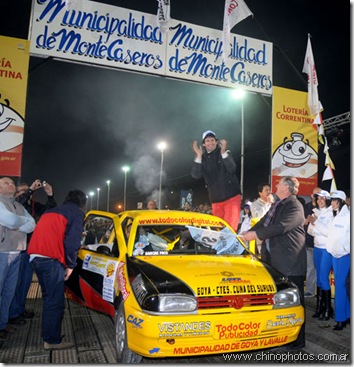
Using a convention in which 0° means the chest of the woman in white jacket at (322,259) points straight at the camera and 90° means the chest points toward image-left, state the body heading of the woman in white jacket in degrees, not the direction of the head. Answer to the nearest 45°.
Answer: approximately 45°

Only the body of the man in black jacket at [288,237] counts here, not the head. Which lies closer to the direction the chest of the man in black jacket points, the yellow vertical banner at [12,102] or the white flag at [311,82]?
the yellow vertical banner

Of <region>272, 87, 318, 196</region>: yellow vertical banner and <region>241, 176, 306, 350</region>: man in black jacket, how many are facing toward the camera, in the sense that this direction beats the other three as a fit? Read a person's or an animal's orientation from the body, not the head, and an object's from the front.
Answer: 1

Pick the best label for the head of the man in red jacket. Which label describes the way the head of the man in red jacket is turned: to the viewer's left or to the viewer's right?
to the viewer's right

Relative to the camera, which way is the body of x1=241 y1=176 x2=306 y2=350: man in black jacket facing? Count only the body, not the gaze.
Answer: to the viewer's left
